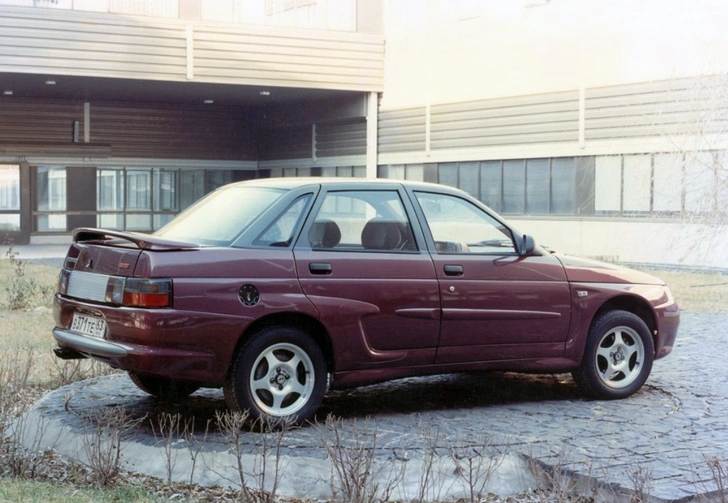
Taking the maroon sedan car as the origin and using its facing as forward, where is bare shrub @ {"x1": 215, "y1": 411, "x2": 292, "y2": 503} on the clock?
The bare shrub is roughly at 5 o'clock from the maroon sedan car.

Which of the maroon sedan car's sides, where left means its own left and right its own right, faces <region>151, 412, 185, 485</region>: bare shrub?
back

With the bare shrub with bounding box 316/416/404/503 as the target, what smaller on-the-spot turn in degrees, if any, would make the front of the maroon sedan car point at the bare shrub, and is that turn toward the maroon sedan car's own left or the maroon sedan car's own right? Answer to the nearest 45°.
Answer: approximately 135° to the maroon sedan car's own right

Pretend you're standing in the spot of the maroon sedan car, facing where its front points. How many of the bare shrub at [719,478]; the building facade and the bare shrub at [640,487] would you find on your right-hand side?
2

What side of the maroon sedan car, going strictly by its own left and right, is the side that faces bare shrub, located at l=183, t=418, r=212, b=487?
back

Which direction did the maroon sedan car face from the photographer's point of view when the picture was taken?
facing away from the viewer and to the right of the viewer

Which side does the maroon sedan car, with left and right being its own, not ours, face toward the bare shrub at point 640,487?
right

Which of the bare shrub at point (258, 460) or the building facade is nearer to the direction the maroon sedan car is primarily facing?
the building facade
